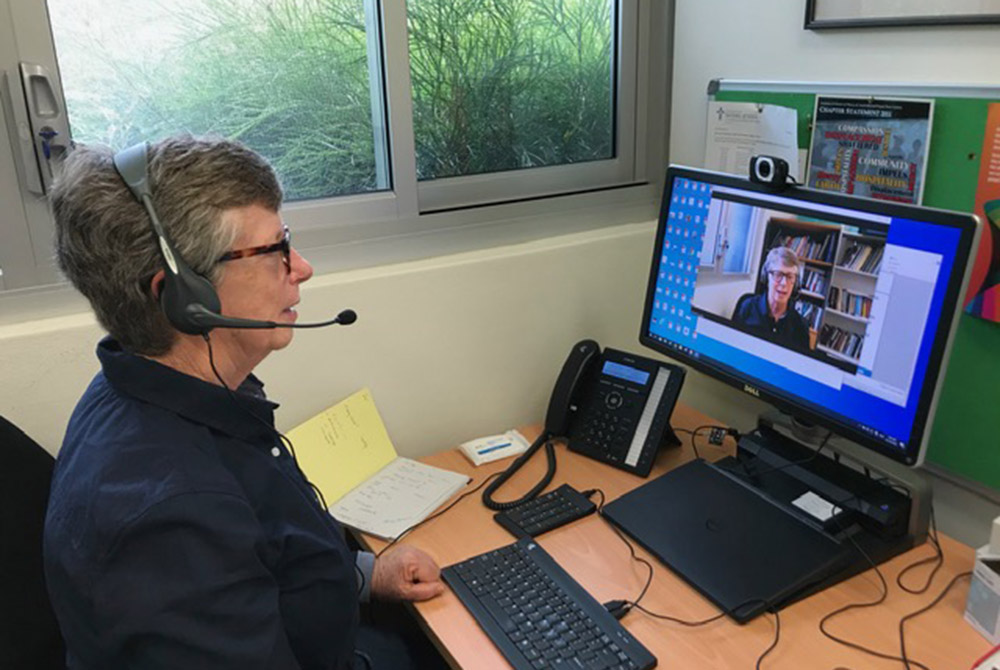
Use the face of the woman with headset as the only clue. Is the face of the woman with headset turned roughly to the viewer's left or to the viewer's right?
to the viewer's right

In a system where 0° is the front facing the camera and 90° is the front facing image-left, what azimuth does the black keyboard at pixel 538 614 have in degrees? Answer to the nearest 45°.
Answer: approximately 45°

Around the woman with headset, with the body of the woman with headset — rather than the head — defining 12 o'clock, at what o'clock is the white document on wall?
The white document on wall is roughly at 11 o'clock from the woman with headset.

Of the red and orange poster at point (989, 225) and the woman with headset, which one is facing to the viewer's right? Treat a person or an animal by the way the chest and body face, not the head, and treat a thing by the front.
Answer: the woman with headset

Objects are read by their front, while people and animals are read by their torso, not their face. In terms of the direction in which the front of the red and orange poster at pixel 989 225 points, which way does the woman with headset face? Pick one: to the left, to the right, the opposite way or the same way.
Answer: the opposite way

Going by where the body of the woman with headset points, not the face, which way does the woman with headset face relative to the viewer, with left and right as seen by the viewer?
facing to the right of the viewer

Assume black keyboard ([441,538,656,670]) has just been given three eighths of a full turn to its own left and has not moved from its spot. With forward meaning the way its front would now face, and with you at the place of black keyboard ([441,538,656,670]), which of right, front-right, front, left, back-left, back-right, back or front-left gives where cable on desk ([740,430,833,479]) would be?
front-left
